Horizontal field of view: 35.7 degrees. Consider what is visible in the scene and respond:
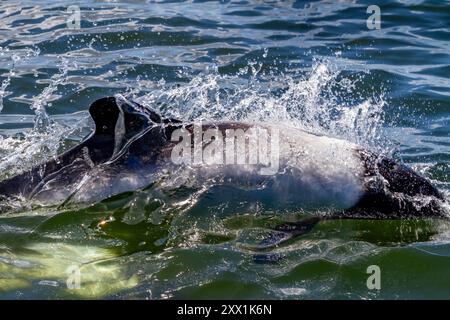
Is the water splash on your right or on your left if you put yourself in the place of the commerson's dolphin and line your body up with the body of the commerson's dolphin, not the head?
on your left

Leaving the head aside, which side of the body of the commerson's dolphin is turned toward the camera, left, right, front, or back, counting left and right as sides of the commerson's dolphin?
right
